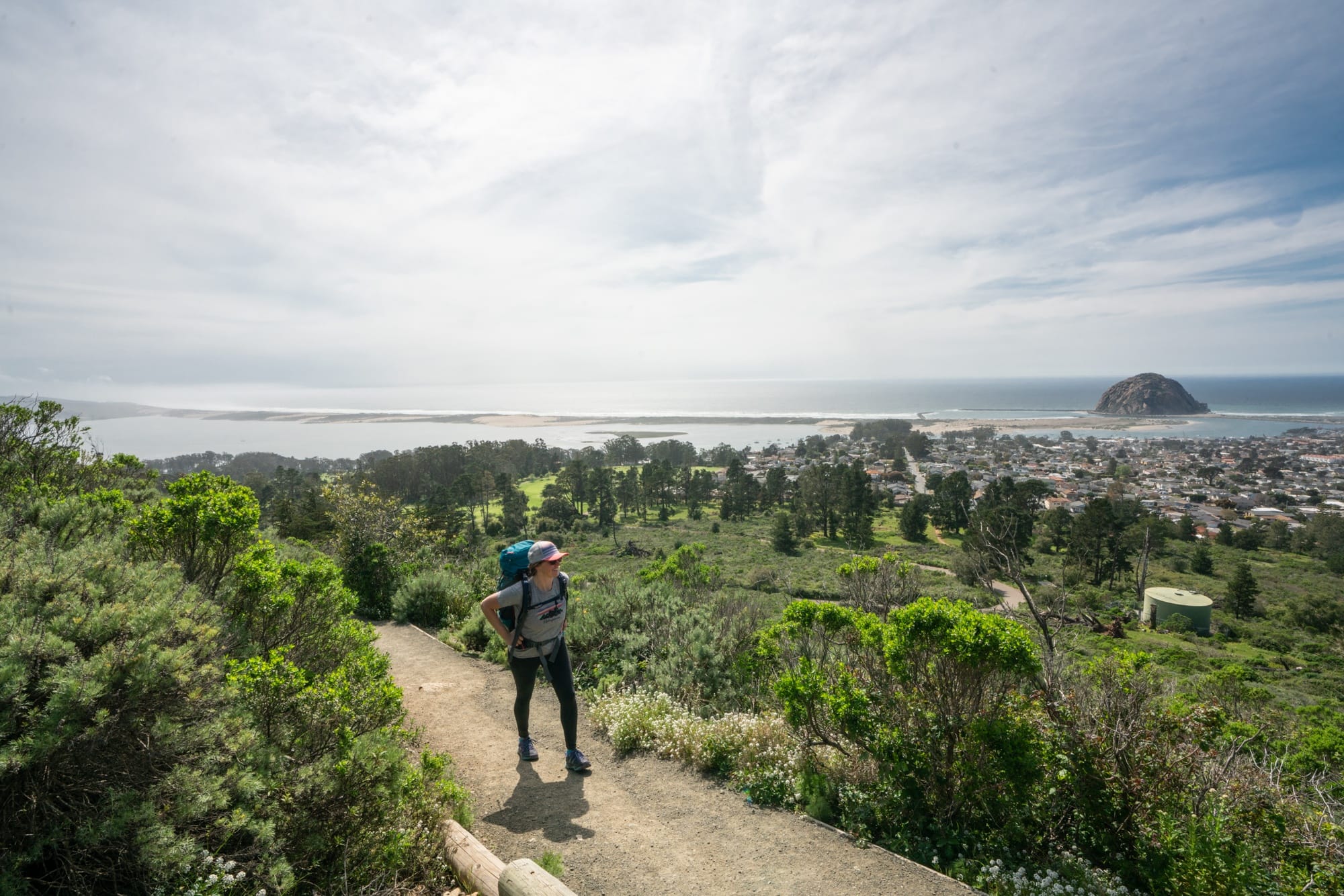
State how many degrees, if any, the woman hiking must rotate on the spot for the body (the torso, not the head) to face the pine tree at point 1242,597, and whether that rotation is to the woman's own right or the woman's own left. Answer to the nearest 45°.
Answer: approximately 90° to the woman's own left

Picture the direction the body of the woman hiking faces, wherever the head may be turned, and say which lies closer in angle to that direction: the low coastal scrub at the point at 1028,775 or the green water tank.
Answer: the low coastal scrub

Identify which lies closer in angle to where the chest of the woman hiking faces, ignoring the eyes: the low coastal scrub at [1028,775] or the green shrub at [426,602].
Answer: the low coastal scrub

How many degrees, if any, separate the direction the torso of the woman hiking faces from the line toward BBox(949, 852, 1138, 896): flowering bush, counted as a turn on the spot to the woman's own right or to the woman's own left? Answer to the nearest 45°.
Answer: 0° — they already face it

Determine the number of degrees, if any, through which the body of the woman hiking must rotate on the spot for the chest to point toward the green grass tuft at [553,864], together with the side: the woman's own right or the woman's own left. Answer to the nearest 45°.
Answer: approximately 45° to the woman's own right

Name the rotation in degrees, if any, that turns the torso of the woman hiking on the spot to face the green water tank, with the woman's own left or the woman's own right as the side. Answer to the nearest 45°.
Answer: approximately 90° to the woman's own left

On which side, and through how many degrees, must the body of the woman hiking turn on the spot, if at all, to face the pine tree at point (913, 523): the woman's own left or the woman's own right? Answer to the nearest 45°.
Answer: approximately 90° to the woman's own left

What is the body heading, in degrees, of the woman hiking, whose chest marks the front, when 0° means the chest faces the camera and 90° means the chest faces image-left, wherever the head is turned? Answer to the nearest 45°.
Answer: approximately 315°

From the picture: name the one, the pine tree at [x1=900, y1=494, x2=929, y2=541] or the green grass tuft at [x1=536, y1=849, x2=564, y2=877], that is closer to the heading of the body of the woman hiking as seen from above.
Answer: the green grass tuft
